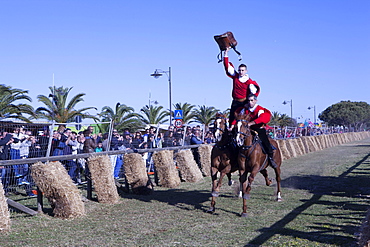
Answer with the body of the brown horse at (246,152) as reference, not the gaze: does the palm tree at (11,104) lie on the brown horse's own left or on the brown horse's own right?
on the brown horse's own right

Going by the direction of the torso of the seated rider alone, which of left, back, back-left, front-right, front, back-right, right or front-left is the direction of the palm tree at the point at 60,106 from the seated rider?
right

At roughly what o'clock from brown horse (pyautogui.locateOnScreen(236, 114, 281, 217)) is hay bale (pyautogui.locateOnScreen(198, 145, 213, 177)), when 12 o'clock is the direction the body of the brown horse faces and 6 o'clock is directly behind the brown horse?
The hay bale is roughly at 4 o'clock from the brown horse.

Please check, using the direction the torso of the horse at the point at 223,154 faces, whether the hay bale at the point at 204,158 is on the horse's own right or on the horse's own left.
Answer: on the horse's own right

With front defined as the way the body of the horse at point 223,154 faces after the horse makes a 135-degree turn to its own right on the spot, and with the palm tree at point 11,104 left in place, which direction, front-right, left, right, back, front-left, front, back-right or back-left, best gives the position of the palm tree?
front-left

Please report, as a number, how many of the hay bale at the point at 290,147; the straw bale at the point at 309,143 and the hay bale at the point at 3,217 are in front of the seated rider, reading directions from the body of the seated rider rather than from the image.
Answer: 1

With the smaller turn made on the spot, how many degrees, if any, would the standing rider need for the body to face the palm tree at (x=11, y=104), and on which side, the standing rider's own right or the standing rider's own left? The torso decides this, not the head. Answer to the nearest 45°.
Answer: approximately 135° to the standing rider's own right

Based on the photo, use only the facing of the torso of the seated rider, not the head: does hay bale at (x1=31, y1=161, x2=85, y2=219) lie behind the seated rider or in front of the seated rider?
in front

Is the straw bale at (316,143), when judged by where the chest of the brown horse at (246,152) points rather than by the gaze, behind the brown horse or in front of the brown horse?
behind

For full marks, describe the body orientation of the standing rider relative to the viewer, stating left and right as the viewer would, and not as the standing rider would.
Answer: facing the viewer

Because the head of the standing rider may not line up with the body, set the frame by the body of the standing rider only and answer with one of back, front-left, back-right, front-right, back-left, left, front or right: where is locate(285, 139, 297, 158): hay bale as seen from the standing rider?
back

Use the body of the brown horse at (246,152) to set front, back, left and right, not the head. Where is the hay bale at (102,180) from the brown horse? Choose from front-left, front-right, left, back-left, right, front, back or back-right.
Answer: front-right

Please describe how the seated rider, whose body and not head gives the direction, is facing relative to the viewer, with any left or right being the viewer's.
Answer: facing the viewer and to the left of the viewer
